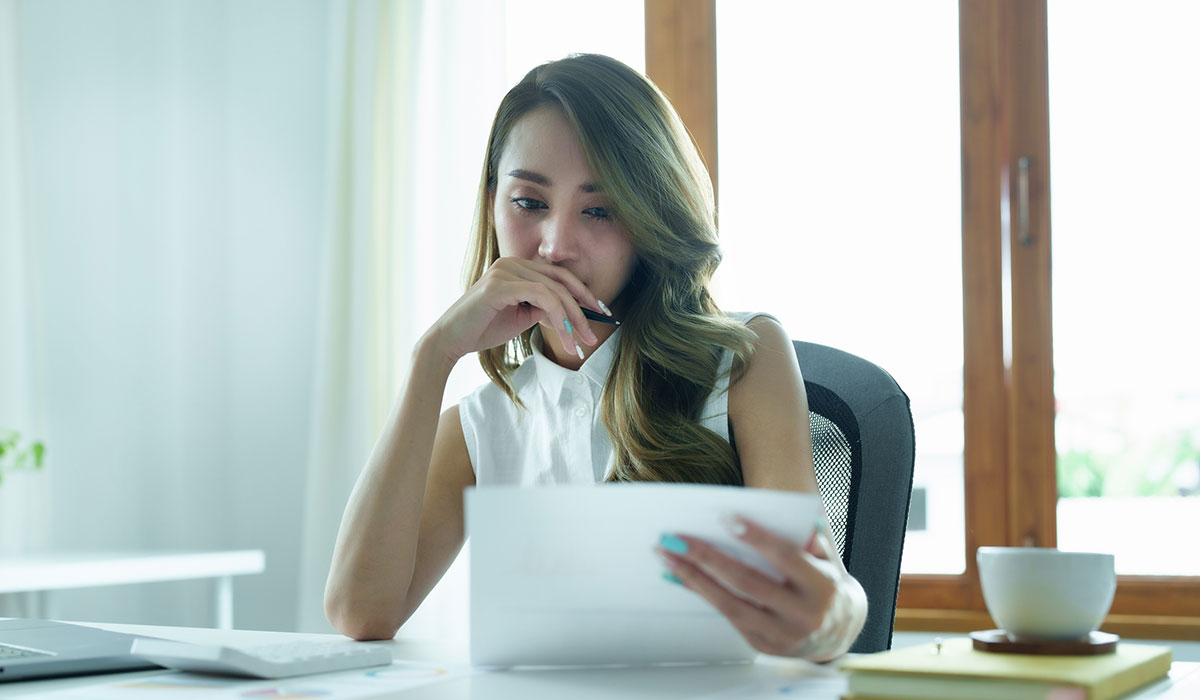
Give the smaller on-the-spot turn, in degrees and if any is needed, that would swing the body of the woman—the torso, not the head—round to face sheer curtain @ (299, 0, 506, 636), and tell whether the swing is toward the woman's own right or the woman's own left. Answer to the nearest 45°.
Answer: approximately 180°

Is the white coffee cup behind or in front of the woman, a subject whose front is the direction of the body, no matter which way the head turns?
in front

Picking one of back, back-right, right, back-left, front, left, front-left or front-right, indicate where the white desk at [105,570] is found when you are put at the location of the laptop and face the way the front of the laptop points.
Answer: front-left

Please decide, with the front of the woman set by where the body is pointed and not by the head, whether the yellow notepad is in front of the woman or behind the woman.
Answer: in front

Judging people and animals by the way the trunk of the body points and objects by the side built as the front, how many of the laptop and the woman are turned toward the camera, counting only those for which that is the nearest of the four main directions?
1

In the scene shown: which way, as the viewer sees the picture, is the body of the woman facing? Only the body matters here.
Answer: toward the camera

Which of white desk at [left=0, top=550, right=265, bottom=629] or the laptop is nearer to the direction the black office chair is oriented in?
the laptop

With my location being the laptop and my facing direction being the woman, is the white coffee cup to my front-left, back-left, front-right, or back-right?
front-right
